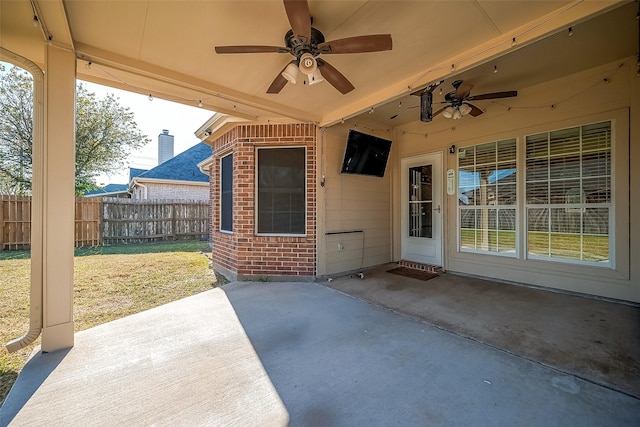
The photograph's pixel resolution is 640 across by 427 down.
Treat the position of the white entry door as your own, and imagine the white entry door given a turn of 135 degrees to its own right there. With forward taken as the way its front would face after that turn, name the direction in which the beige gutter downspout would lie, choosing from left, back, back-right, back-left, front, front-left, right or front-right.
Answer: back-left

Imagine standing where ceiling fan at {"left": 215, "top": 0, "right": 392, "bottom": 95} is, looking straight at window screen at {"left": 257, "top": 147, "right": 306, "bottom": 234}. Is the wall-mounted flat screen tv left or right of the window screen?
right

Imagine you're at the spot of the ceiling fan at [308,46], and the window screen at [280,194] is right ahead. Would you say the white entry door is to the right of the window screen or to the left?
right

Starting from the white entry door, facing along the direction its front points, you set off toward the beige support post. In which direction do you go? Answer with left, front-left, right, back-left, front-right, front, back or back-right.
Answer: front

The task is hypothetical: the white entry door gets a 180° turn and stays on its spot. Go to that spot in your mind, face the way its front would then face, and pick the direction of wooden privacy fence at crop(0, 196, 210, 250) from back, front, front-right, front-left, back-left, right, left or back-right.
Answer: back-left

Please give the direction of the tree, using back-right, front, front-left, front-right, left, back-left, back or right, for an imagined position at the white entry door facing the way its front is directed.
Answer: front-right

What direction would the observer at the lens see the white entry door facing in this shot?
facing the viewer and to the left of the viewer

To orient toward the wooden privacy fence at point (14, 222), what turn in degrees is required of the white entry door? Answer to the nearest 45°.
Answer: approximately 45° to its right

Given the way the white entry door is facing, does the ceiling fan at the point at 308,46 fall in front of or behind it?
in front
